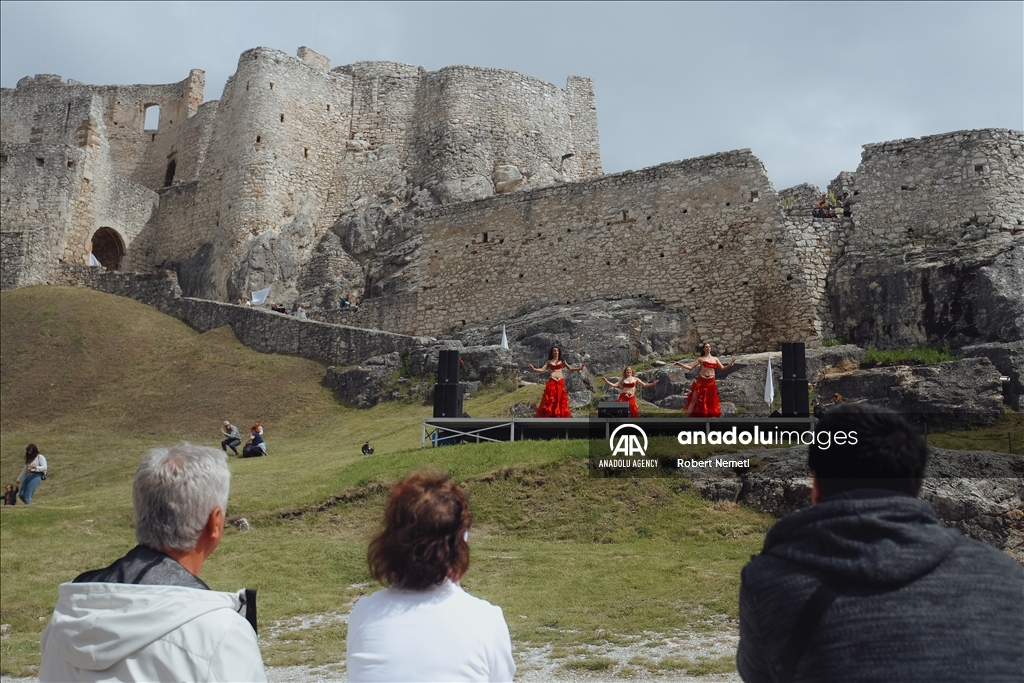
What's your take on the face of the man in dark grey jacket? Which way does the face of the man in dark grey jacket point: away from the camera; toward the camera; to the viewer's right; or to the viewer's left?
away from the camera

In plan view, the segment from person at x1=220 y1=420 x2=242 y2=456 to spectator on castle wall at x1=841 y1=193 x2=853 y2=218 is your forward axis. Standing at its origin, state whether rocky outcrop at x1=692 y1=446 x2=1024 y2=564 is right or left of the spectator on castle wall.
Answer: right

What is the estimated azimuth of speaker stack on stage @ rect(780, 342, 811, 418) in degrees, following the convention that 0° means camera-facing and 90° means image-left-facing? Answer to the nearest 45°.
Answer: approximately 0°

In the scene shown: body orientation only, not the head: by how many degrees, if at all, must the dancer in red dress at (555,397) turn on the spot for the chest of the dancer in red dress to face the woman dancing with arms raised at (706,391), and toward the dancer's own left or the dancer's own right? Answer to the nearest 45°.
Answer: approximately 90° to the dancer's own left

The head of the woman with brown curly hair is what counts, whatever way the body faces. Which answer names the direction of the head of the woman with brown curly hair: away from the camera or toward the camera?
away from the camera

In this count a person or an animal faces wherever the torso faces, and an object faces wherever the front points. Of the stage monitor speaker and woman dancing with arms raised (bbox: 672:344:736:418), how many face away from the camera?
1

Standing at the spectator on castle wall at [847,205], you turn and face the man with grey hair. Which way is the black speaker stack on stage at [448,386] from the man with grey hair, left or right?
right

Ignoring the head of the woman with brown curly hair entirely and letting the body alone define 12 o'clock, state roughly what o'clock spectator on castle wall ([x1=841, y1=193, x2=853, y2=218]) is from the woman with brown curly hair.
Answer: The spectator on castle wall is roughly at 1 o'clock from the woman with brown curly hair.

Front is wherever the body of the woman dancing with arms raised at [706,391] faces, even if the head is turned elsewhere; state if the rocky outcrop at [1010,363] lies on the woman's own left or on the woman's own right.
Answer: on the woman's own left

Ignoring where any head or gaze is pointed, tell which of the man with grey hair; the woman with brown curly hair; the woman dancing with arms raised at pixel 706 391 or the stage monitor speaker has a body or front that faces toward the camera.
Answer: the woman dancing with arms raised

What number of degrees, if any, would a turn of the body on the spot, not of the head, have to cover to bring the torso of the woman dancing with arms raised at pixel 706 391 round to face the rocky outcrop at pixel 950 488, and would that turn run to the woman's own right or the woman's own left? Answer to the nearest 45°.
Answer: approximately 45° to the woman's own left
